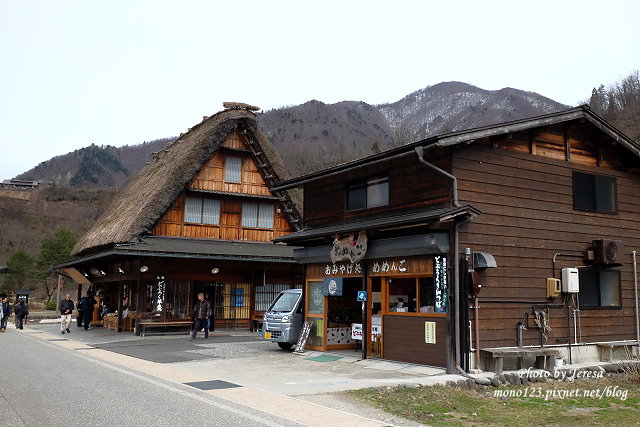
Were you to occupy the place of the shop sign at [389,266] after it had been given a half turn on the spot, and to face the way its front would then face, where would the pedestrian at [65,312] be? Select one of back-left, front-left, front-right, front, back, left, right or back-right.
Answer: left

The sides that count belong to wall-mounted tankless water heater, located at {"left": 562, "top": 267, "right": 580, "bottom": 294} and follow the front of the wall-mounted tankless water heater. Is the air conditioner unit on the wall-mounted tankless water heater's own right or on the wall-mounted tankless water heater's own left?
on the wall-mounted tankless water heater's own left

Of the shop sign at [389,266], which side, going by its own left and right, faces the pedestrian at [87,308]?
right

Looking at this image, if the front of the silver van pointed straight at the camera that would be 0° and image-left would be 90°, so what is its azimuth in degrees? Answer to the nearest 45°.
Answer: approximately 45°

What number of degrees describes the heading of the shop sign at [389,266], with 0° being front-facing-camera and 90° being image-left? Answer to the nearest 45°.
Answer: approximately 45°

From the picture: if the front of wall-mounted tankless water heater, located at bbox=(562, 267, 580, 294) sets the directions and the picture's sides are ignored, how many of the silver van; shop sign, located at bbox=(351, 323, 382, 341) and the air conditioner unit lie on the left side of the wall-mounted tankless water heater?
1

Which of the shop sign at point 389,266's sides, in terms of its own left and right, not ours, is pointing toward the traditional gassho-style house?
right

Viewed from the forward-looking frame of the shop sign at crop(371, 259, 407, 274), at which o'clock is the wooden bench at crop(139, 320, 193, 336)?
The wooden bench is roughly at 3 o'clock from the shop sign.

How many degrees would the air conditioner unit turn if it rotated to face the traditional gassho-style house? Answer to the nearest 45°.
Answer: approximately 135° to its right
